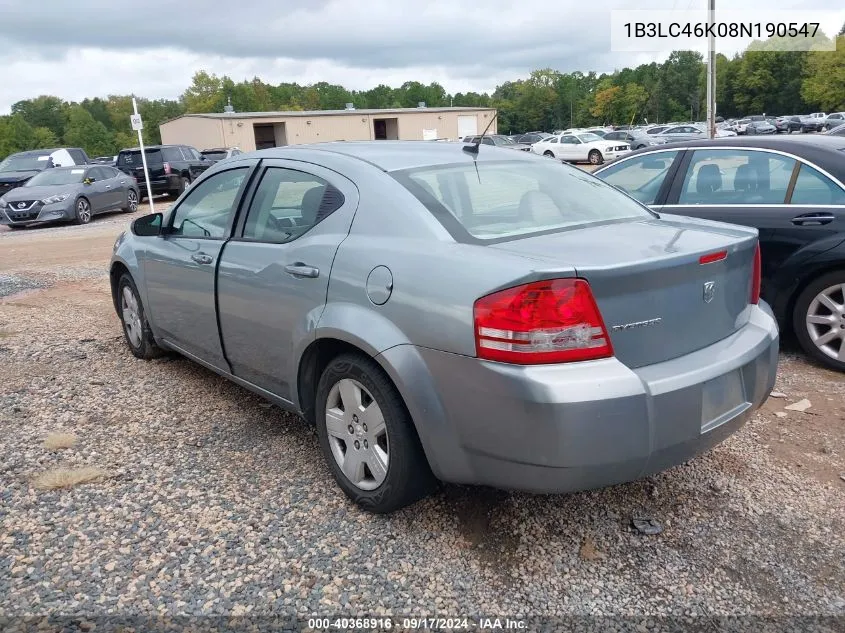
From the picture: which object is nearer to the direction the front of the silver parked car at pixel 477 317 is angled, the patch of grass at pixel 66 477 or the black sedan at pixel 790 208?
the patch of grass

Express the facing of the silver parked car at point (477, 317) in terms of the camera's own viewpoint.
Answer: facing away from the viewer and to the left of the viewer

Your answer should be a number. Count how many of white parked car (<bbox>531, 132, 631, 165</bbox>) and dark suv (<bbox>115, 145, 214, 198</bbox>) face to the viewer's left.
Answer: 0

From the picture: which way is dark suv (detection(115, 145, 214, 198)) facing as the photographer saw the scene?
facing away from the viewer and to the right of the viewer

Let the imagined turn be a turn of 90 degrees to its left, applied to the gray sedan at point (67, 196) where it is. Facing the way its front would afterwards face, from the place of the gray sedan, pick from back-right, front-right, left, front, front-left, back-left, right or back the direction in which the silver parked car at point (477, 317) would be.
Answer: front-right

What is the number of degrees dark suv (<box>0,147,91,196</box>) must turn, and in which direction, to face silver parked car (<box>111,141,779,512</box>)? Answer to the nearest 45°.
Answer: approximately 45° to its left

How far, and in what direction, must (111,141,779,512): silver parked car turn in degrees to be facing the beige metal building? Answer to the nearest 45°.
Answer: approximately 45° to its right

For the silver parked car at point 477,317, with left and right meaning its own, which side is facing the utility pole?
right

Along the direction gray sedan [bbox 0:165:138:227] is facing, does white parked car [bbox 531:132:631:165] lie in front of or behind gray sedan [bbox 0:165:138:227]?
behind

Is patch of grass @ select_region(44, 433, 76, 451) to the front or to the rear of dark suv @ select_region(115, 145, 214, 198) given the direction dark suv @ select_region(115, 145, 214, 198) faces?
to the rear

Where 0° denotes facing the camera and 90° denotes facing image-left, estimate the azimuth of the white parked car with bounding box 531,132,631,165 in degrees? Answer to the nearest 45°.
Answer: approximately 315°

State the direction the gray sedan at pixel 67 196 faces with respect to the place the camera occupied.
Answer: facing the viewer and to the left of the viewer

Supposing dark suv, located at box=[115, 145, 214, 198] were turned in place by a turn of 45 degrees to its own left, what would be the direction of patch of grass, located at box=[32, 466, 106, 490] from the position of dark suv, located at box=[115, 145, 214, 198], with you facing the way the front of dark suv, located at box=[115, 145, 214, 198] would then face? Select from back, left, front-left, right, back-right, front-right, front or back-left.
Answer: back
